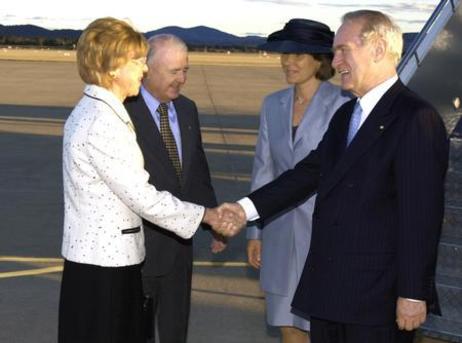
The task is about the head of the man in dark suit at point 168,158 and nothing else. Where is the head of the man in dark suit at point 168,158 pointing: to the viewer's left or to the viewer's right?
to the viewer's right

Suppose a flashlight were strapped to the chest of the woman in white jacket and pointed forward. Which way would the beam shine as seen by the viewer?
to the viewer's right

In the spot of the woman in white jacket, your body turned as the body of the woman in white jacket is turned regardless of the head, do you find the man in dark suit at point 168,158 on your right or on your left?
on your left

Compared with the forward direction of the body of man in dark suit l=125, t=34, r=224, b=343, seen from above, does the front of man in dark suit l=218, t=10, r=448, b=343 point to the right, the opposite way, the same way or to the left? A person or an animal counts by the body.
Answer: to the right

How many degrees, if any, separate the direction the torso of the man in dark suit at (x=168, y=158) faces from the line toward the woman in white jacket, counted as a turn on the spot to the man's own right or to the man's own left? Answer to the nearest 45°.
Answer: approximately 45° to the man's own right

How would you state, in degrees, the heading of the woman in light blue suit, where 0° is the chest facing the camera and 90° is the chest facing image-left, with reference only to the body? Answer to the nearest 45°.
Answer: approximately 45°

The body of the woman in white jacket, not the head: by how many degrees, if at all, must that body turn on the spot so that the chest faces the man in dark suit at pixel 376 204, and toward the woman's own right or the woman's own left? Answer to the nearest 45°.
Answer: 0° — they already face them
